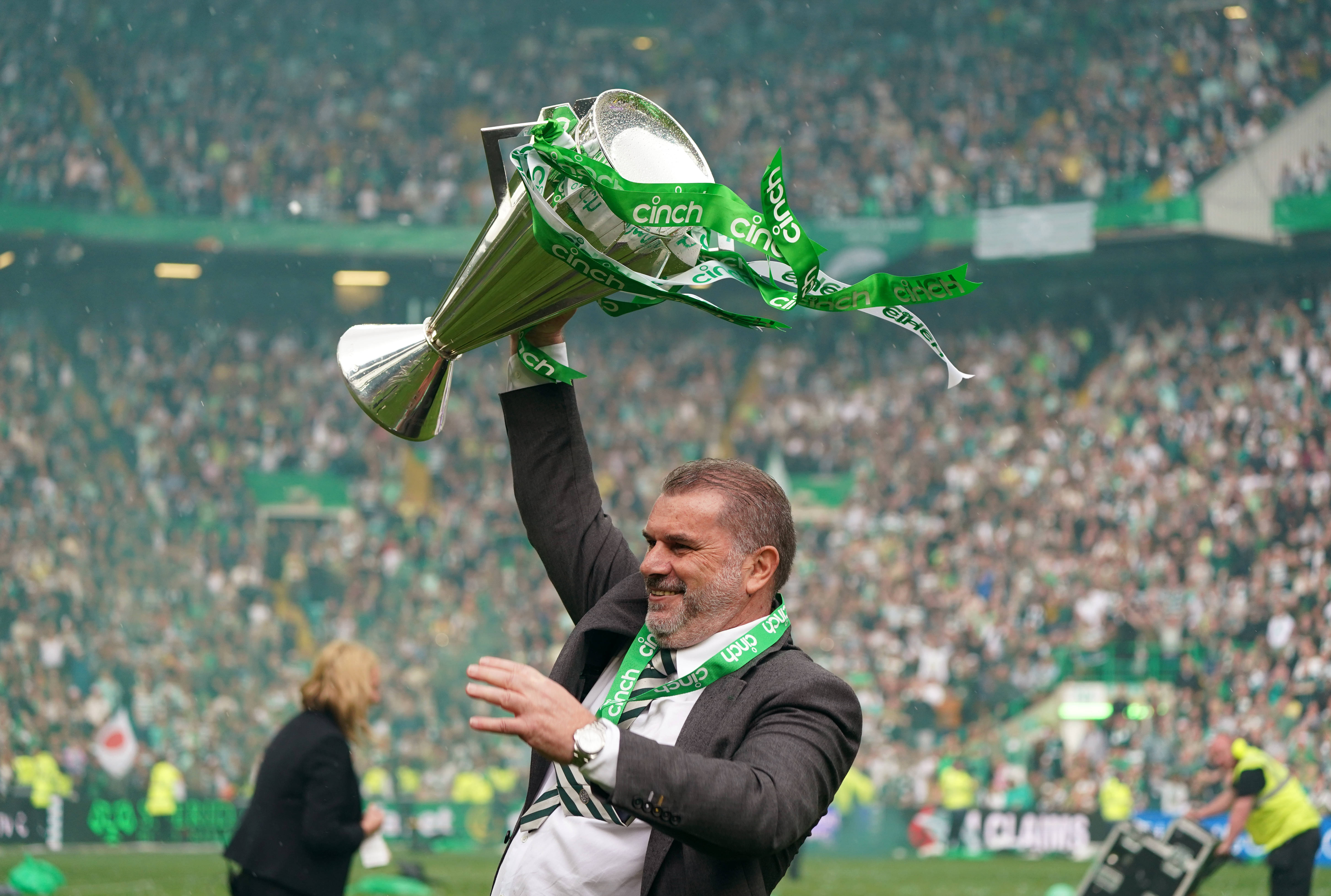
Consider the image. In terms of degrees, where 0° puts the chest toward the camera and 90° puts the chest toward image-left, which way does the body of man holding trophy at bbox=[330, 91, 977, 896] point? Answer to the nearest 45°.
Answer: approximately 45°

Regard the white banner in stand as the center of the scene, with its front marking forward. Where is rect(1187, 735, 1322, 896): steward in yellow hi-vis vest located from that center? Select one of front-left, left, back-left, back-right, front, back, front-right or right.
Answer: front

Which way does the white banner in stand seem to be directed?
toward the camera

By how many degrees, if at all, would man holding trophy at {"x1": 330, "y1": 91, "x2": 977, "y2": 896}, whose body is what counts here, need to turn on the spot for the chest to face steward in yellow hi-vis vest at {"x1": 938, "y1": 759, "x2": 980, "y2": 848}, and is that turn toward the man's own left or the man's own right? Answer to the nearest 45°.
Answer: approximately 135° to the man's own right

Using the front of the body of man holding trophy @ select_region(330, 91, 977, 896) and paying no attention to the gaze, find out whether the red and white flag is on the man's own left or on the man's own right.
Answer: on the man's own right

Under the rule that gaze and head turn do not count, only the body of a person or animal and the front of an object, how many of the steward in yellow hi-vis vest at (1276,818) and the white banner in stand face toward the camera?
1

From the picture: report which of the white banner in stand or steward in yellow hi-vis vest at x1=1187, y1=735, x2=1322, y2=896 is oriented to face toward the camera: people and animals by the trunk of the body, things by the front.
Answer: the white banner in stand

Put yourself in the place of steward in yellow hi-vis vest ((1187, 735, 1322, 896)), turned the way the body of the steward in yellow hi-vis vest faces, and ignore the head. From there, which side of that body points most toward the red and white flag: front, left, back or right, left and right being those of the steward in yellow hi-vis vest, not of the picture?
front

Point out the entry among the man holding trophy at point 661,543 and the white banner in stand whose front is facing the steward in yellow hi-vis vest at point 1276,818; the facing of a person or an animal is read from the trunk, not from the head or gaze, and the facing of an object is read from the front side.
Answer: the white banner in stand

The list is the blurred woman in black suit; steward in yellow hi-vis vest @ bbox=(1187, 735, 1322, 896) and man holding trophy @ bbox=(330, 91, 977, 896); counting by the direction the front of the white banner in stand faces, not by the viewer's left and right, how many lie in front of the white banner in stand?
3

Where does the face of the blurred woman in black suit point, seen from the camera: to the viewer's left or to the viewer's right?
to the viewer's right

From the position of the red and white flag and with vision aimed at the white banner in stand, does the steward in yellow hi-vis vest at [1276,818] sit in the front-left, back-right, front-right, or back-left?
front-right

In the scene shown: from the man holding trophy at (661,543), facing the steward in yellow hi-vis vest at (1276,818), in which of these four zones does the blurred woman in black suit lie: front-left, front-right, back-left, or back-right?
front-left

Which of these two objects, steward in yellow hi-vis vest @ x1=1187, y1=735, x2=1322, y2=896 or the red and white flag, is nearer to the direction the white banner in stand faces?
the steward in yellow hi-vis vest

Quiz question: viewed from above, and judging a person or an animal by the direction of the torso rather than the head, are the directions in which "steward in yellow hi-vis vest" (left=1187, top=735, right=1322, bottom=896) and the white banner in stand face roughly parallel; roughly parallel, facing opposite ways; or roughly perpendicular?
roughly perpendicular

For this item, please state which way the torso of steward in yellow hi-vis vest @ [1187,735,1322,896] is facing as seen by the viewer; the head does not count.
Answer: to the viewer's left
